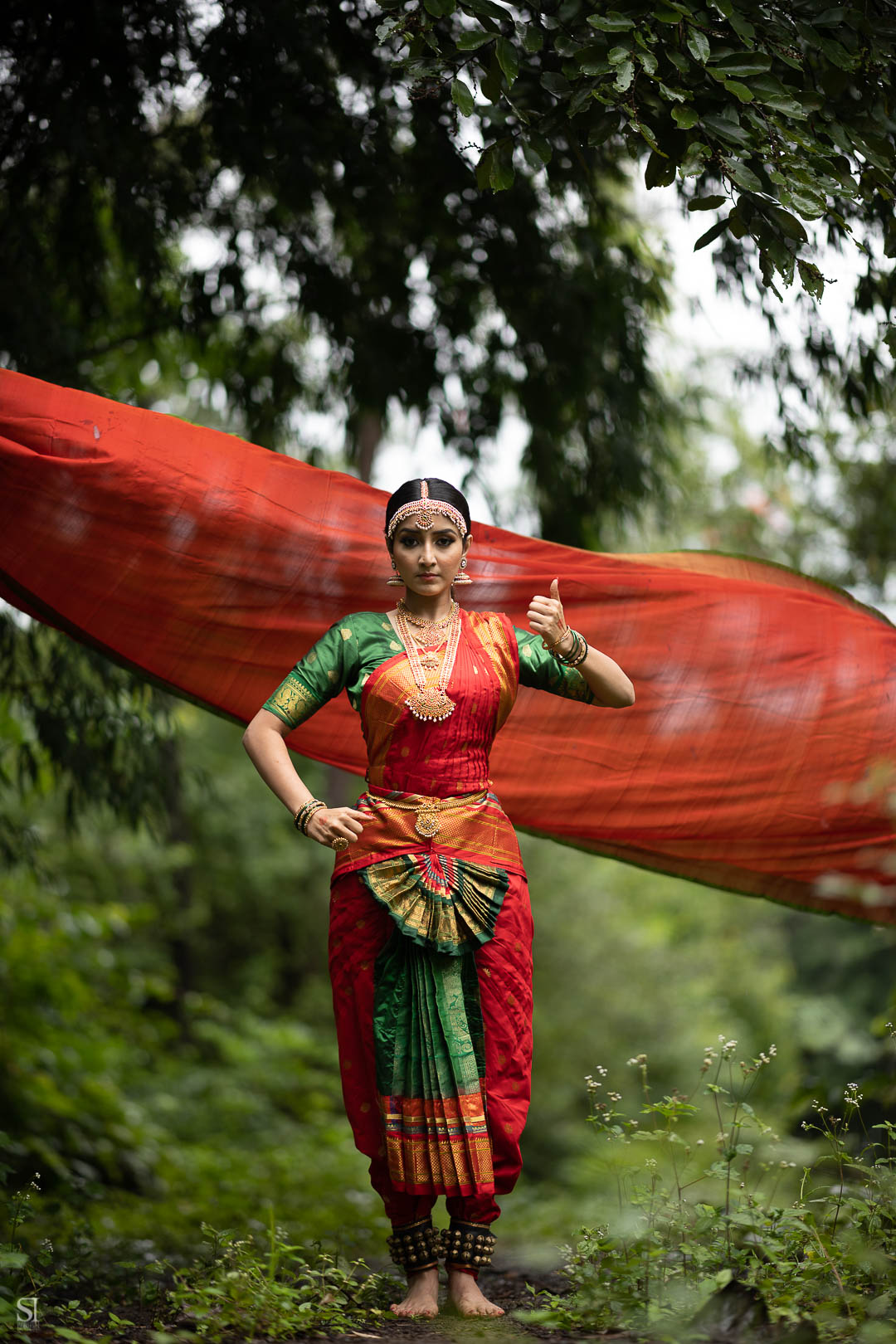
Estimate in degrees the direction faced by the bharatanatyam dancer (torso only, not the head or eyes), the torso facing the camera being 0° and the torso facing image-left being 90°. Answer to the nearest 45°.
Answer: approximately 0°
